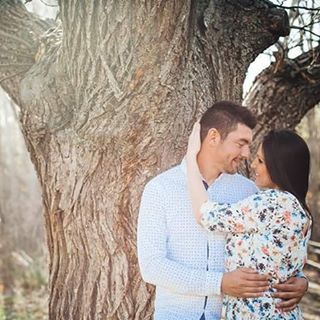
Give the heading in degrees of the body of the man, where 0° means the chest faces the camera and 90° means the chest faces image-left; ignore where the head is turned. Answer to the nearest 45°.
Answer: approximately 315°

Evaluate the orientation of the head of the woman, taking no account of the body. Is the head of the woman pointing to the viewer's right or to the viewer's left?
to the viewer's left

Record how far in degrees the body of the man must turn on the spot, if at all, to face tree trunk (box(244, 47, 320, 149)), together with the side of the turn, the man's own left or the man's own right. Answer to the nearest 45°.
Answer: approximately 135° to the man's own left

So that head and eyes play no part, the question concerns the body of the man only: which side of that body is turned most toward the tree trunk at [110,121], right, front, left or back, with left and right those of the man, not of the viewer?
back
